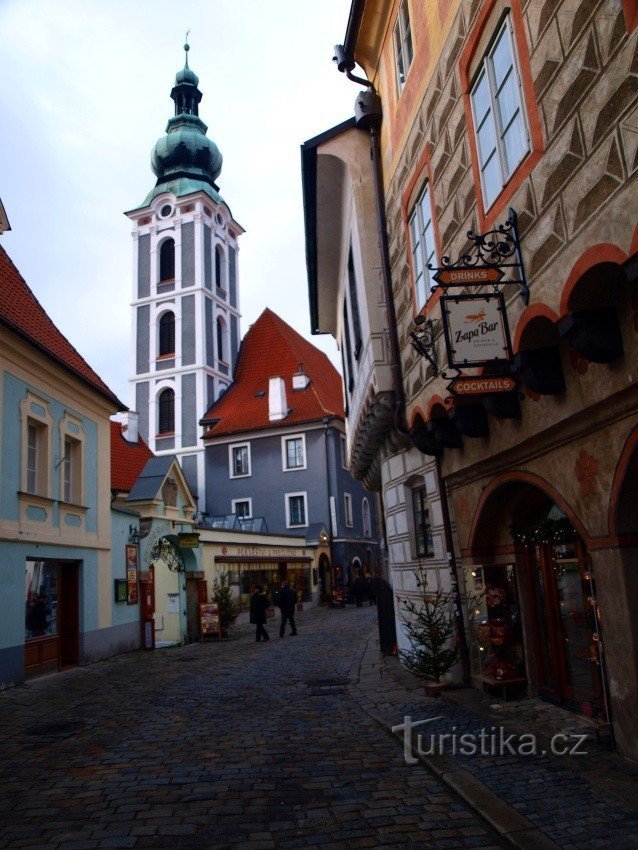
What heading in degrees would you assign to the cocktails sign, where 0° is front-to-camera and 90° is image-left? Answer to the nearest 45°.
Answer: approximately 0°

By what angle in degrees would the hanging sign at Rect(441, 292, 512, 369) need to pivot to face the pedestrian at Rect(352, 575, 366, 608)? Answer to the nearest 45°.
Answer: approximately 180°

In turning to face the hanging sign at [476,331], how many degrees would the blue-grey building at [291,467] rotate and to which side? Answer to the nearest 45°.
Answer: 0° — it already faces it

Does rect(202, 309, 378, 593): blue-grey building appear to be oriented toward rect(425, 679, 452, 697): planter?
yes

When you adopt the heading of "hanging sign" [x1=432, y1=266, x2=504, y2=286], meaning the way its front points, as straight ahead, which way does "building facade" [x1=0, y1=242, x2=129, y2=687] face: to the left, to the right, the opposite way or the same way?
to the left

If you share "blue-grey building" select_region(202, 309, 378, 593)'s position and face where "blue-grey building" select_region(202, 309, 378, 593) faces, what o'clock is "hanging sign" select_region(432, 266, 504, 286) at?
The hanging sign is roughly at 12 o'clock from the blue-grey building.

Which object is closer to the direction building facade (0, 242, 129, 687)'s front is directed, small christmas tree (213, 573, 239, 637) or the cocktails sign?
the cocktails sign

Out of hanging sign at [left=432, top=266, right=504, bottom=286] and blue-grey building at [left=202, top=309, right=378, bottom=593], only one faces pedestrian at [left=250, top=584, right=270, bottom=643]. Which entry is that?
the blue-grey building

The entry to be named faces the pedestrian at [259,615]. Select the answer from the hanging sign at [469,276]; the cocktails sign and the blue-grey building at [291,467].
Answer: the blue-grey building

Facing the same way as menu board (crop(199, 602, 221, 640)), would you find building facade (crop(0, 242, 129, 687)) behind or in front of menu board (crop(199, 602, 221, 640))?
in front

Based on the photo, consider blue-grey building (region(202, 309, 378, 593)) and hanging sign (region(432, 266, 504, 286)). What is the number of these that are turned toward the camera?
2
